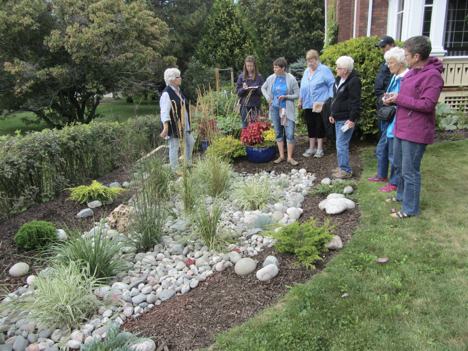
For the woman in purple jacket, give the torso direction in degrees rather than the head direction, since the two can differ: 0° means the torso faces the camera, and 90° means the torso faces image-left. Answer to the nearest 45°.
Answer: approximately 90°

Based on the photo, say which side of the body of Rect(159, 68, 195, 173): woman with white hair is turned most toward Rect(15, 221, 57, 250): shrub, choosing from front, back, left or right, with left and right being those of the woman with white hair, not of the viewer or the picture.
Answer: right

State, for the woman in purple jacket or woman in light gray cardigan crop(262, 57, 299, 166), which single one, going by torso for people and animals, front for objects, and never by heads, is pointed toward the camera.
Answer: the woman in light gray cardigan

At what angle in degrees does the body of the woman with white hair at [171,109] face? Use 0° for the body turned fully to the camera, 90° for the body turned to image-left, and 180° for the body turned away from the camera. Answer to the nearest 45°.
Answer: approximately 315°

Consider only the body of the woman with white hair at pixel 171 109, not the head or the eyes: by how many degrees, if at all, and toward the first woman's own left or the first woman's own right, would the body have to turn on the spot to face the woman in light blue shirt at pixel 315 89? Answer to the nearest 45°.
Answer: approximately 45° to the first woman's own left

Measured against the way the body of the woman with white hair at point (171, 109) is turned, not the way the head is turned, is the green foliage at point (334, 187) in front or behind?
in front

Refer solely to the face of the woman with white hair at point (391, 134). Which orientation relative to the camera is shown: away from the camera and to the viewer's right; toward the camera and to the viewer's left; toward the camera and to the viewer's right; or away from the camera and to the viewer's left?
toward the camera and to the viewer's left

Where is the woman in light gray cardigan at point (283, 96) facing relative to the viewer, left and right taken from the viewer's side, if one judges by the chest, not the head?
facing the viewer

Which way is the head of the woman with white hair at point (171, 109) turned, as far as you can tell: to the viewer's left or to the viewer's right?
to the viewer's right

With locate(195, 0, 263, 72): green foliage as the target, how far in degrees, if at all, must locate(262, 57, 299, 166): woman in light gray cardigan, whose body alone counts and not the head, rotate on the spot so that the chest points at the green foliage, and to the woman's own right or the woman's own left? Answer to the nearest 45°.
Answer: approximately 180°

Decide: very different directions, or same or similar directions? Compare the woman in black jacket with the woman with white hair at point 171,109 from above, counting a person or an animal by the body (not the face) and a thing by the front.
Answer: very different directions

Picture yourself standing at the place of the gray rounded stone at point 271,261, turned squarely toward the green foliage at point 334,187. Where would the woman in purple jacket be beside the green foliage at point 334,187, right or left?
right
